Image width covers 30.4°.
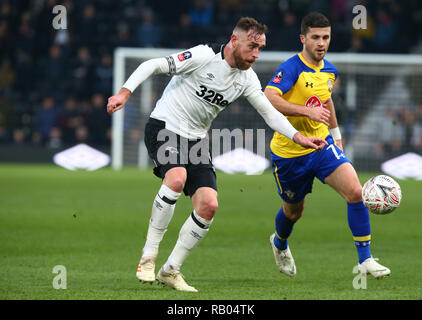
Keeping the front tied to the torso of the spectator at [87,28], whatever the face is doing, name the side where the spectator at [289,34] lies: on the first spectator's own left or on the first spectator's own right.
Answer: on the first spectator's own left

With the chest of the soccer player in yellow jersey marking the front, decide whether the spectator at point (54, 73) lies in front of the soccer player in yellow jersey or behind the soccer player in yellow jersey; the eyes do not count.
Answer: behind

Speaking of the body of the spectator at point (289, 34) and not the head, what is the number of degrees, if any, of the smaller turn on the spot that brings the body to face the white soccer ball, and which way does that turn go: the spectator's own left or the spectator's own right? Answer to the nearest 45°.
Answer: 0° — they already face it

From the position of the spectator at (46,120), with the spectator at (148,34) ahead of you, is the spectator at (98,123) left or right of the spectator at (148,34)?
right

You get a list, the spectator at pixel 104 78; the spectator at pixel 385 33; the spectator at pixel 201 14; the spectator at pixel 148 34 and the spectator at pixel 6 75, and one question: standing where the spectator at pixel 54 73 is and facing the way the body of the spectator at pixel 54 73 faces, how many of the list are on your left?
4

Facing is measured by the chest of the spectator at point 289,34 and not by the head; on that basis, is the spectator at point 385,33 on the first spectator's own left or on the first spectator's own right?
on the first spectator's own left

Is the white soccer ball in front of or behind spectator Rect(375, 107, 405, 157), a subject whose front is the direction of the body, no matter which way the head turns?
in front

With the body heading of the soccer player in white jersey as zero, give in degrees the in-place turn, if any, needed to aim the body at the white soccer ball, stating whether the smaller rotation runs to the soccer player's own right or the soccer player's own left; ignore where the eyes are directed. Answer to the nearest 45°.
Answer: approximately 45° to the soccer player's own left

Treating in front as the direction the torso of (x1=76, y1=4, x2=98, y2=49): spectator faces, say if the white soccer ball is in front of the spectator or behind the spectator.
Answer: in front
